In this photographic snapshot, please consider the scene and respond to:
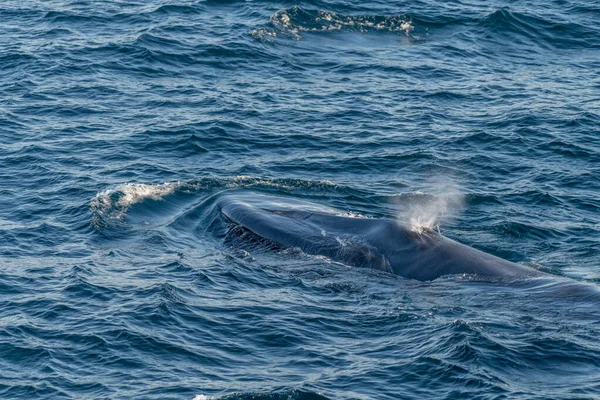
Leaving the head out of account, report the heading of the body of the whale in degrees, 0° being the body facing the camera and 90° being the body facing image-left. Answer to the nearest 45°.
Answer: approximately 135°
